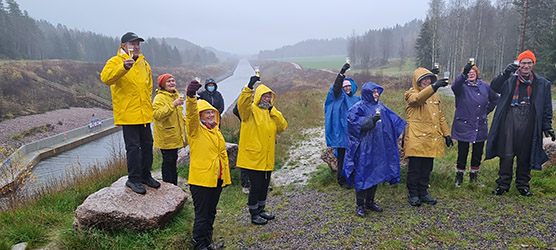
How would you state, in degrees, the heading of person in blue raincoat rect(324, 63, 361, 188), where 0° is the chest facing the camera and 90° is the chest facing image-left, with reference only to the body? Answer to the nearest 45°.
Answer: approximately 315°

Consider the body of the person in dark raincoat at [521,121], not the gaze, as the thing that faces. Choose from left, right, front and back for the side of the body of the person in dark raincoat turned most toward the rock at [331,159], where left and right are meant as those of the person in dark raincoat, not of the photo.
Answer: right

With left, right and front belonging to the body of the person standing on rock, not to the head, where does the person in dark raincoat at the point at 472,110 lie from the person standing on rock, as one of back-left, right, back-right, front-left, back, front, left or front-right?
front-left

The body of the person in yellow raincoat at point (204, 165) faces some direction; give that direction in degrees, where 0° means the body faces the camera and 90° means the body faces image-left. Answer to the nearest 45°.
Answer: approximately 315°

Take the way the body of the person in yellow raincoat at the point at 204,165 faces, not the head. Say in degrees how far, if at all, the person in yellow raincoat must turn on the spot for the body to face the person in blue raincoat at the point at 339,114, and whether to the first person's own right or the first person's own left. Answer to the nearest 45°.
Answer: approximately 90° to the first person's own left

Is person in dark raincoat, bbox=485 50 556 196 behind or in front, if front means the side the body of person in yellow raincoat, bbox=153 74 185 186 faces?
in front

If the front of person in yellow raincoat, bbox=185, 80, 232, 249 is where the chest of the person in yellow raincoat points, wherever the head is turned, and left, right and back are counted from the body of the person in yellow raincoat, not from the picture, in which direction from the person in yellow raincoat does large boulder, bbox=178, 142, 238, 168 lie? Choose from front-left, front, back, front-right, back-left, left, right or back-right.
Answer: back-left

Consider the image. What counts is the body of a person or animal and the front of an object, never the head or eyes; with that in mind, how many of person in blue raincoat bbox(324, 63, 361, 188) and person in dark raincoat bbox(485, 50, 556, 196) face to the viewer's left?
0

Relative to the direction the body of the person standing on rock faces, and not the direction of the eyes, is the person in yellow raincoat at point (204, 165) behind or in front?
in front

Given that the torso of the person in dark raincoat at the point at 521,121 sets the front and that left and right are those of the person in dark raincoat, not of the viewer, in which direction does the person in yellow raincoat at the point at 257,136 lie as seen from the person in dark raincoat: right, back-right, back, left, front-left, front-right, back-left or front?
front-right

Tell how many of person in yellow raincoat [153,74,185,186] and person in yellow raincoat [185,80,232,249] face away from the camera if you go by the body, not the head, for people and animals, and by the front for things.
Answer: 0
